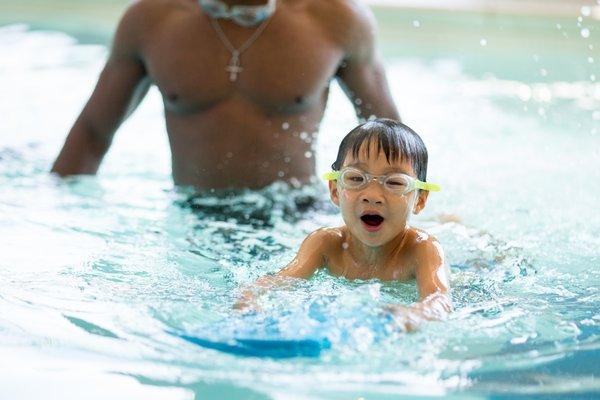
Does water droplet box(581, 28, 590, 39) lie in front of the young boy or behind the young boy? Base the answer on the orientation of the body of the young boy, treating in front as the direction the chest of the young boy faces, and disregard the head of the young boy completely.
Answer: behind

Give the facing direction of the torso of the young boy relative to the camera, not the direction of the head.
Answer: toward the camera

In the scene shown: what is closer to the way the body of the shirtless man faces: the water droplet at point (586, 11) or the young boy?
the young boy

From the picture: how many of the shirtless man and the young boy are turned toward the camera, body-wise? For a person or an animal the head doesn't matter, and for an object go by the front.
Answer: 2

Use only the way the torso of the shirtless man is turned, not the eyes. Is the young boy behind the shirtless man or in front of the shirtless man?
in front

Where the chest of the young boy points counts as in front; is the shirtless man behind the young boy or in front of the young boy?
behind

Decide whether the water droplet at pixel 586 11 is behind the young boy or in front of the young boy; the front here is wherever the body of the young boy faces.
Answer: behind

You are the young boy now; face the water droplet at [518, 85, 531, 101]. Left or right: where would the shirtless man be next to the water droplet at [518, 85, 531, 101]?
left
